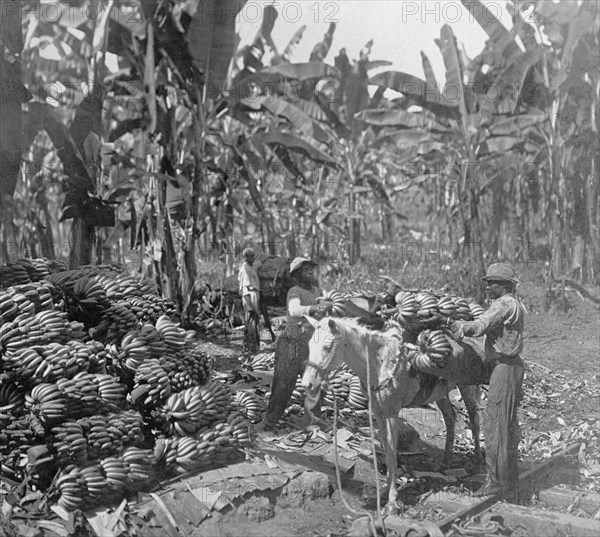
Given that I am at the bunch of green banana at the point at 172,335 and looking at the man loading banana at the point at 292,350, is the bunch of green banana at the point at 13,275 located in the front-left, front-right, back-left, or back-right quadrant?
back-left

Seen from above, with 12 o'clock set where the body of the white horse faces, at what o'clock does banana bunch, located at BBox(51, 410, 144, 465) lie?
The banana bunch is roughly at 1 o'clock from the white horse.

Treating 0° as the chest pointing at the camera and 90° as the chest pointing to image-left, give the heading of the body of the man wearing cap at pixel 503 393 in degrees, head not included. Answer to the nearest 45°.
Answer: approximately 90°

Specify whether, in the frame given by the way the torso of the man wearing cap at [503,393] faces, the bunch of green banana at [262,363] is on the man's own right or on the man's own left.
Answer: on the man's own right

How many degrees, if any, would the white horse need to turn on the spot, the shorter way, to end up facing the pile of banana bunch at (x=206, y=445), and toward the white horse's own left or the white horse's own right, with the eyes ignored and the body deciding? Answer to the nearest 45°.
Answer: approximately 45° to the white horse's own right

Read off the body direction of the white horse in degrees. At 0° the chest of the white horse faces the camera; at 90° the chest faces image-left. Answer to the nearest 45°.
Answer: approximately 45°

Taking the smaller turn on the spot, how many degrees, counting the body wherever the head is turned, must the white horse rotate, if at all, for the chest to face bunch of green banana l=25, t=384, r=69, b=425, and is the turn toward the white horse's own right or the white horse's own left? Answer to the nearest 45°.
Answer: approximately 45° to the white horse's own right

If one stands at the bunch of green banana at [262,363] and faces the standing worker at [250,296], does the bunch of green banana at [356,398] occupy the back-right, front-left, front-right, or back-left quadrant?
back-right
